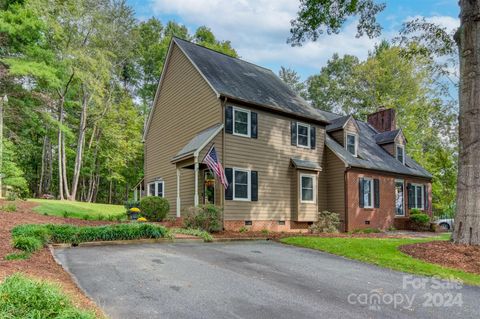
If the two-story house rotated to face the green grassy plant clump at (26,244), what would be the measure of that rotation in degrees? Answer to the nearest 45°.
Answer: approximately 45° to its right

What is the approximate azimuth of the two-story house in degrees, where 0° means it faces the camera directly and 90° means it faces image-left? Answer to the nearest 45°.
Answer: approximately 315°

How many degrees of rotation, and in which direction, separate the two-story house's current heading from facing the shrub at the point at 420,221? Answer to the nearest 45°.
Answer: approximately 90° to its left

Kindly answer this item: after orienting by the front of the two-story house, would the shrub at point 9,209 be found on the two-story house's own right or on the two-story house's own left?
on the two-story house's own right

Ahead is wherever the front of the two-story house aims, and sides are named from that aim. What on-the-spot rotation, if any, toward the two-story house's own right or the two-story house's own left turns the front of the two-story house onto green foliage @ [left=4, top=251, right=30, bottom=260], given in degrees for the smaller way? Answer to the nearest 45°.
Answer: approximately 45° to the two-story house's own right
